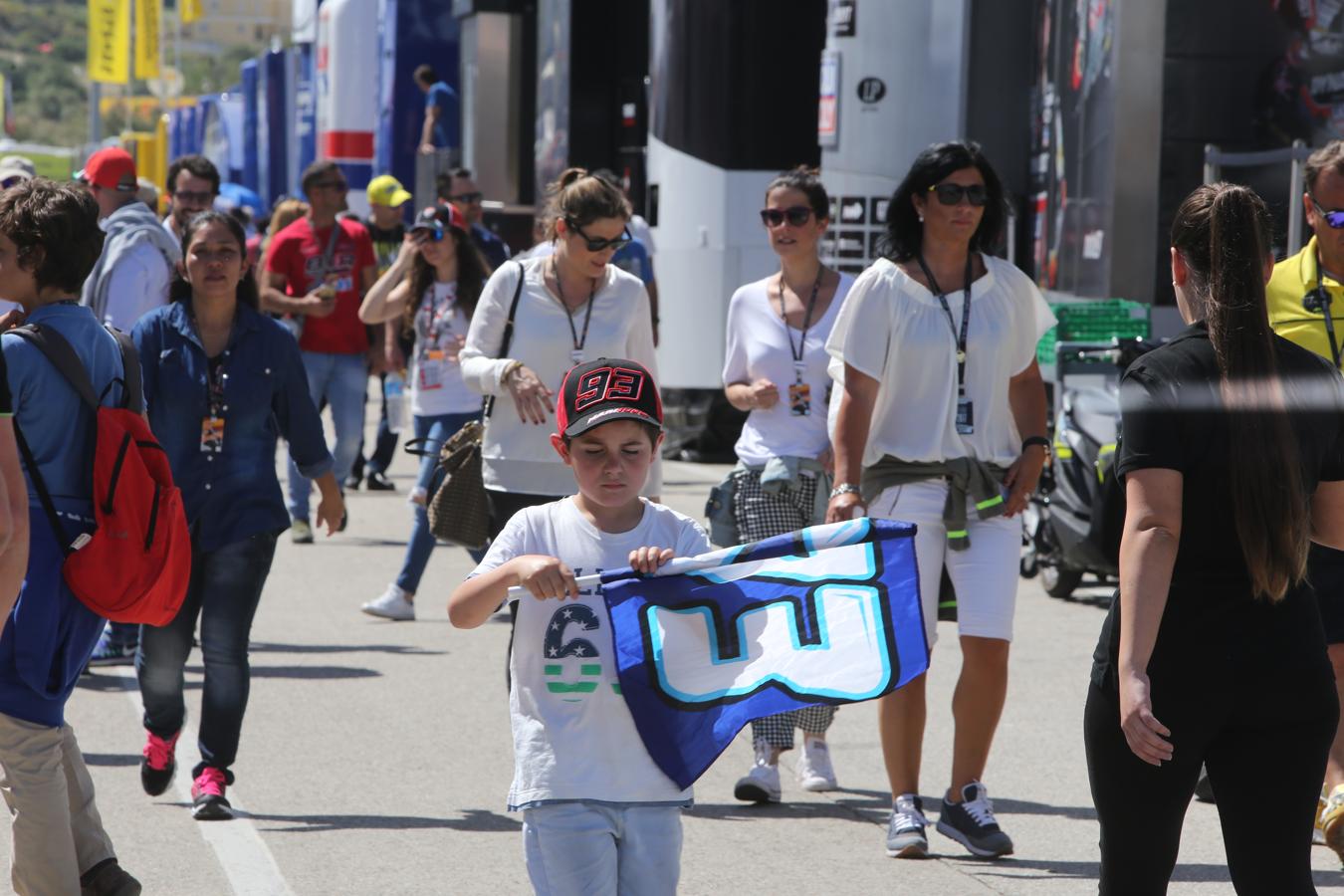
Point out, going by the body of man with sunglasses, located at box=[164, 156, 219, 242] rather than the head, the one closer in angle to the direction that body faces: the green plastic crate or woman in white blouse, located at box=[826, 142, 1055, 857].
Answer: the woman in white blouse

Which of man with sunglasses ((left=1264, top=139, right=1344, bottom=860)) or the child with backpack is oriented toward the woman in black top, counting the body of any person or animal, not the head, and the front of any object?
the man with sunglasses

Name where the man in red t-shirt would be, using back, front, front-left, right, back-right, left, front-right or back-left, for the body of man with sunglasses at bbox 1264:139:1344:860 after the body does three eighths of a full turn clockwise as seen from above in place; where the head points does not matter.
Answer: front

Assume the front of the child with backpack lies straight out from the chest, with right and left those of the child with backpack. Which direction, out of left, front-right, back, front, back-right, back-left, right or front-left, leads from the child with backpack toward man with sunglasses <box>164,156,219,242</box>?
right

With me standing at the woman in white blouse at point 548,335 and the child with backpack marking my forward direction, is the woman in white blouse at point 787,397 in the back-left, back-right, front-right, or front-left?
back-left

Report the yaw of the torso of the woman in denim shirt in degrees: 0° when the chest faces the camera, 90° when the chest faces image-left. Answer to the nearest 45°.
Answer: approximately 0°

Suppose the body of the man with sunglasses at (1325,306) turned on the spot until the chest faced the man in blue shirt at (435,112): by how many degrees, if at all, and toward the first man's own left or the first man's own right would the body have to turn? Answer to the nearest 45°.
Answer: approximately 135° to the first man's own right

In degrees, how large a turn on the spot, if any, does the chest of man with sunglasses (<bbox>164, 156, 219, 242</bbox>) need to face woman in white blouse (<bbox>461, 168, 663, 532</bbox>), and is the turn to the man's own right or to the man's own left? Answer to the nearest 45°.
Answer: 0° — they already face them

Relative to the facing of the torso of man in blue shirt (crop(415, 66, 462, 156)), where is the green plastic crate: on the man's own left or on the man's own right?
on the man's own left

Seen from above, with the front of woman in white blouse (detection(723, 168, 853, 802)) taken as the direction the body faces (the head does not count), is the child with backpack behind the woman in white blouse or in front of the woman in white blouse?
in front

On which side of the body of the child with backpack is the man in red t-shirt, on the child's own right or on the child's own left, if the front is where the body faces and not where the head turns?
on the child's own right

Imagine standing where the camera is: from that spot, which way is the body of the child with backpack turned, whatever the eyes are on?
to the viewer's left
